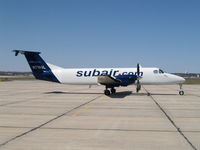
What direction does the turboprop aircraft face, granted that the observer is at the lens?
facing to the right of the viewer
